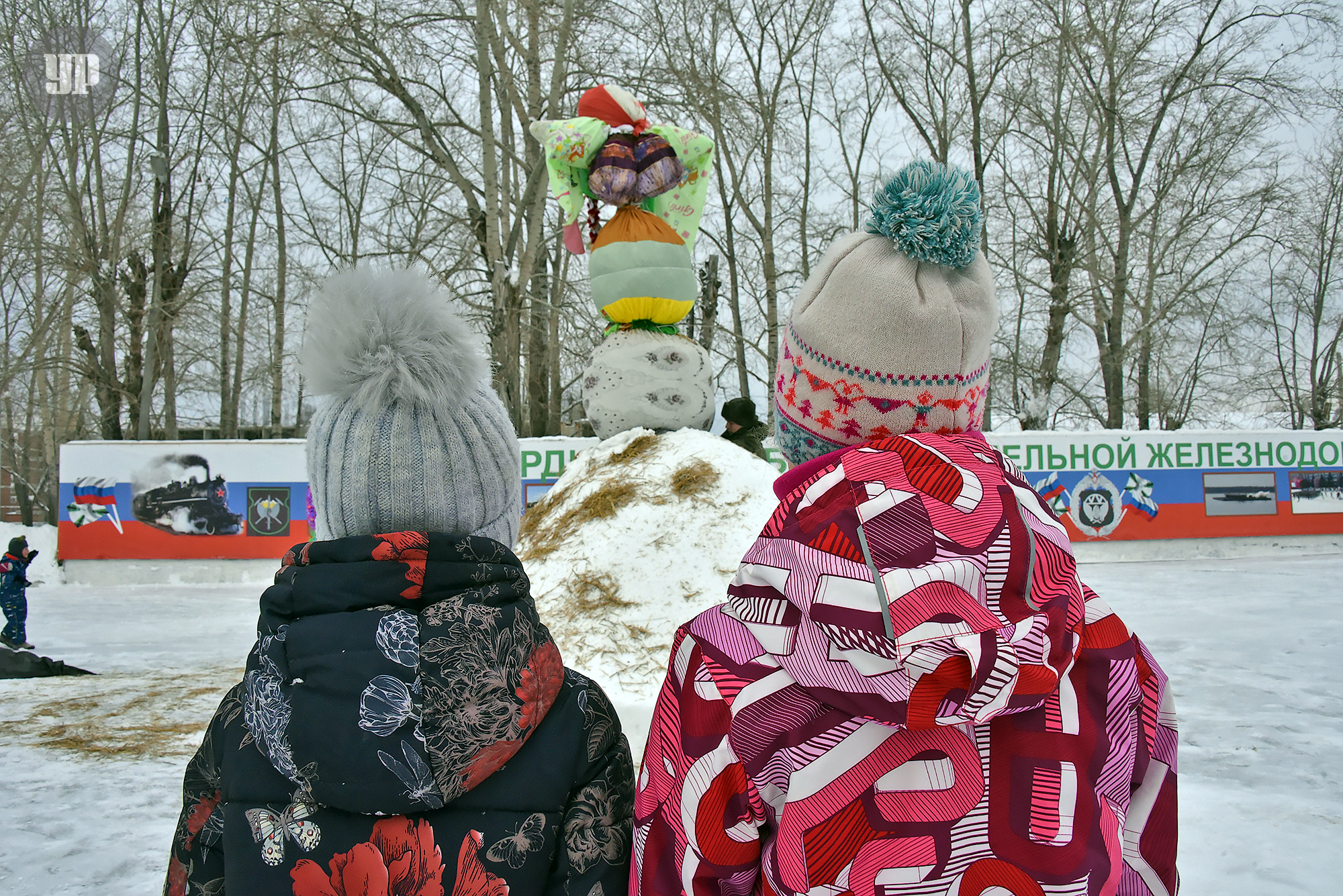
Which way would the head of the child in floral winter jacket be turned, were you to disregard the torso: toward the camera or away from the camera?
away from the camera

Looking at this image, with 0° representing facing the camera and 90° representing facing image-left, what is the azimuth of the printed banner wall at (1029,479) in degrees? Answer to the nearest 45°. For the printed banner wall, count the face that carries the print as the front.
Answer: approximately 0°

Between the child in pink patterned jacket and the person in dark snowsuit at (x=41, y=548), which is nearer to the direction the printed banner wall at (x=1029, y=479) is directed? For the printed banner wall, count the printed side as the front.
the child in pink patterned jacket

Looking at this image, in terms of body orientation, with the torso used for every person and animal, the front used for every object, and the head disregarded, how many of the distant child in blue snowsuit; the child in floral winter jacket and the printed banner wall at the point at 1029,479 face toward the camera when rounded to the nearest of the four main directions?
1

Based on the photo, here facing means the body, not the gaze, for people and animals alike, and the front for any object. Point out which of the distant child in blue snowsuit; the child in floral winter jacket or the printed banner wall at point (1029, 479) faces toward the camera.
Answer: the printed banner wall

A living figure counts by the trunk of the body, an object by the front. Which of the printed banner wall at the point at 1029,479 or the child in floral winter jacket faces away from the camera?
the child in floral winter jacket

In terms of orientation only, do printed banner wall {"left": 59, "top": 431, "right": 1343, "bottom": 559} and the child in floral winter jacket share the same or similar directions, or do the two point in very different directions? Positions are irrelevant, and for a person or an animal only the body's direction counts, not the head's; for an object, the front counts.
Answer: very different directions

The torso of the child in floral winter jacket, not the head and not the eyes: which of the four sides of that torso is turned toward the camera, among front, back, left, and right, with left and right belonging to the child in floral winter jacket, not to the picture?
back

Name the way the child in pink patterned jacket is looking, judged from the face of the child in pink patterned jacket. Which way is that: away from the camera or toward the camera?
away from the camera

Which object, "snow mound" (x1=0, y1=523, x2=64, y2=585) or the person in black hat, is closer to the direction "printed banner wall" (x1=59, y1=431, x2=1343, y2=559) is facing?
the person in black hat

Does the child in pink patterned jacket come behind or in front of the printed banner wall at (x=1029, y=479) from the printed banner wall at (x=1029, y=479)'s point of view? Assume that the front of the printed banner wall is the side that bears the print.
in front

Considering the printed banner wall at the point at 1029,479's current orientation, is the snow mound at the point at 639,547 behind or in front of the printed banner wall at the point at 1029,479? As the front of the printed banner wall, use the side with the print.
in front

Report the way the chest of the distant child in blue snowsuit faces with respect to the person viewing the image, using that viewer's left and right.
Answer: facing to the right of the viewer

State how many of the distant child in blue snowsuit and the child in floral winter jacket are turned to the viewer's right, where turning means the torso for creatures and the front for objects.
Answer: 1
